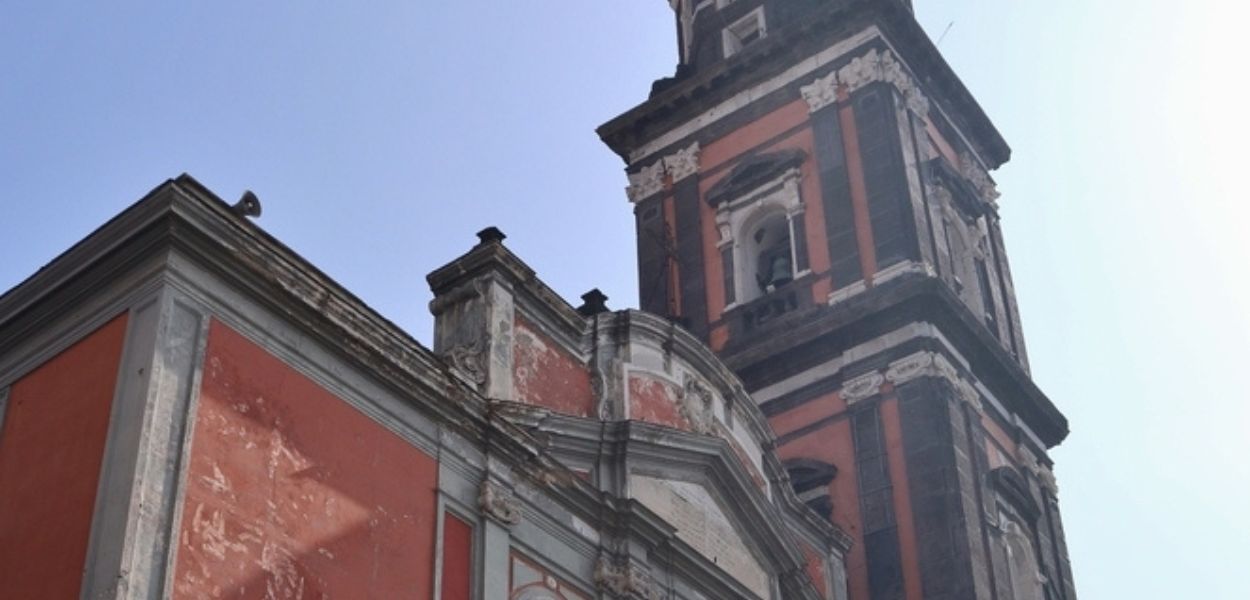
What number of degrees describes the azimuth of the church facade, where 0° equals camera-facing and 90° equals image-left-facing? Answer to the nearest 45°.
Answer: approximately 315°
